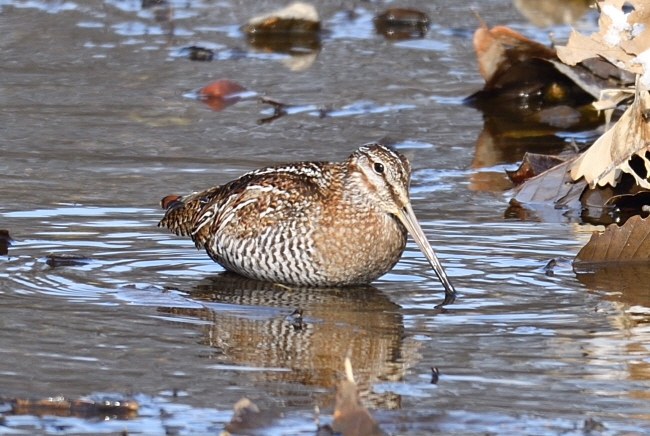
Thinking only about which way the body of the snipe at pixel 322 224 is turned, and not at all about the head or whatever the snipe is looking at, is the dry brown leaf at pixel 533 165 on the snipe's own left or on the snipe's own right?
on the snipe's own left

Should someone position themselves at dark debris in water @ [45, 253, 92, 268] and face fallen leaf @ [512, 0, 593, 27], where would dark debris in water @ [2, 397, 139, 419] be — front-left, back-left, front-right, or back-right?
back-right

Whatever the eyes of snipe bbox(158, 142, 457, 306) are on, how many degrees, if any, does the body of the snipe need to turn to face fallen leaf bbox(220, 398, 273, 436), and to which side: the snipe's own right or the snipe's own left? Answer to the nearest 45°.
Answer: approximately 45° to the snipe's own right

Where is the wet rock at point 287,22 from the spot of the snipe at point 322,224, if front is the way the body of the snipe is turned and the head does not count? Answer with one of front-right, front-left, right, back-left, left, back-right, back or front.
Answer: back-left

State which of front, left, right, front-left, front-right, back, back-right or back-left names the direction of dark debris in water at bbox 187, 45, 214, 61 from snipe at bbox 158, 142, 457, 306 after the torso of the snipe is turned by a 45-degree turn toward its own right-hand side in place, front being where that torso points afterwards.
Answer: back

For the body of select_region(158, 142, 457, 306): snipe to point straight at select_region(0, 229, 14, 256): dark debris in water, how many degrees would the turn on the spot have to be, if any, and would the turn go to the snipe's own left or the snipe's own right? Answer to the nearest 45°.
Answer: approximately 135° to the snipe's own right

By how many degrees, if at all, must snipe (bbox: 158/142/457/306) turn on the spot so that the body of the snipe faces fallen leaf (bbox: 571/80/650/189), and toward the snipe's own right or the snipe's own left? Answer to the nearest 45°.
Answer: approximately 90° to the snipe's own left

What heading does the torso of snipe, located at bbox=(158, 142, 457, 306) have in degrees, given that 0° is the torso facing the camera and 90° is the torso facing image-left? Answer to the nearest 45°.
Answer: approximately 315°

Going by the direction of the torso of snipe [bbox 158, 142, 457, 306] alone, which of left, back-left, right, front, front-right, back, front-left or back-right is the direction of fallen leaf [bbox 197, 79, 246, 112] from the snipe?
back-left

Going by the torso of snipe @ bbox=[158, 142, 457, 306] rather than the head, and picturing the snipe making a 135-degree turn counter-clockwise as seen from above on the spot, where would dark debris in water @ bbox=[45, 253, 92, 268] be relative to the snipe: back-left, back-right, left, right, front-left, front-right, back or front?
left

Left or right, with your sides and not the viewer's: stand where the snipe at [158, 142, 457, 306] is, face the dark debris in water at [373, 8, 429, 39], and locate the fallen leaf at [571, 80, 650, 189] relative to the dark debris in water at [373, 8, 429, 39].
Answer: right
